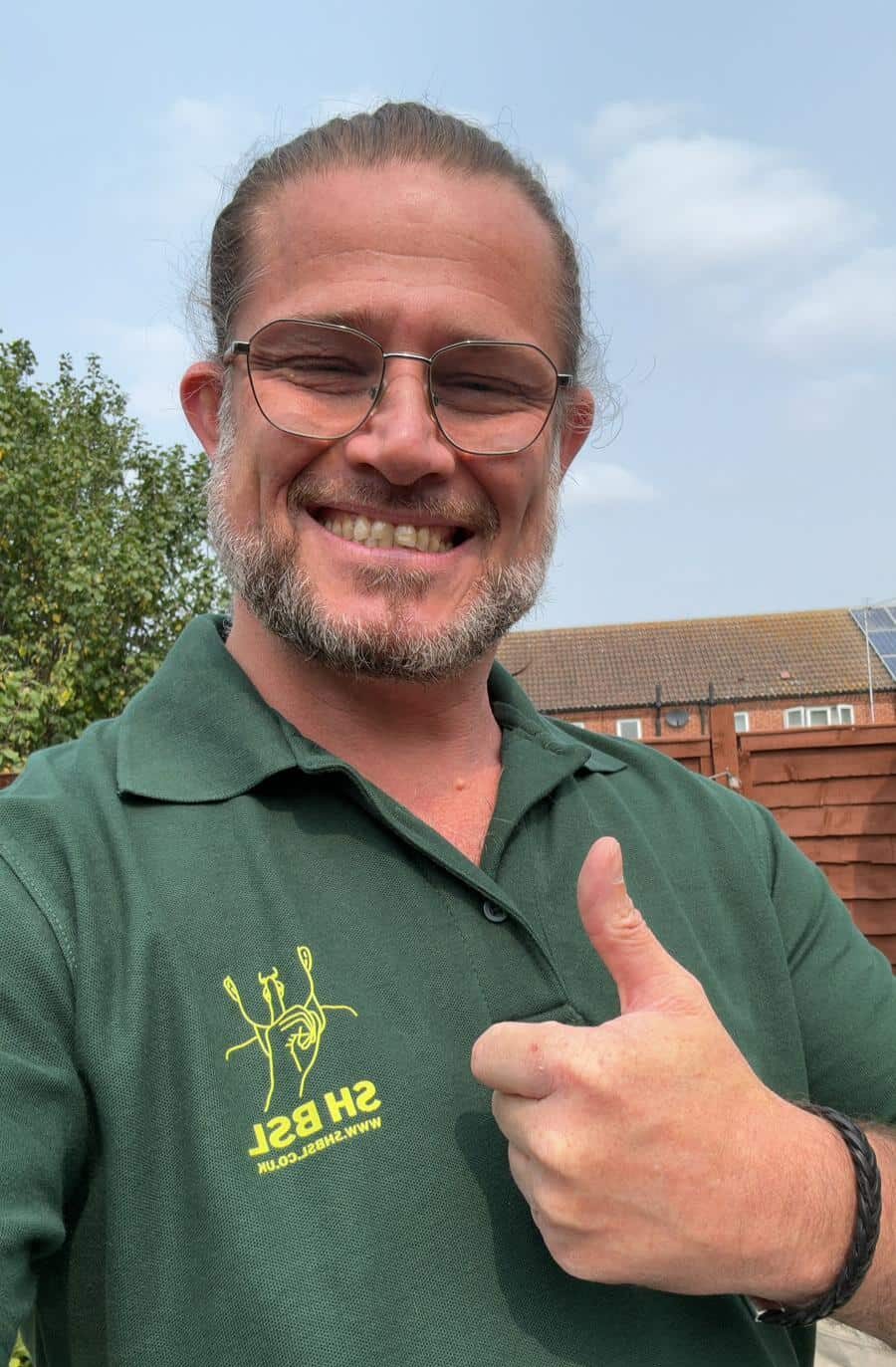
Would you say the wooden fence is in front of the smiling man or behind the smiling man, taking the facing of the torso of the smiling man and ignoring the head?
behind

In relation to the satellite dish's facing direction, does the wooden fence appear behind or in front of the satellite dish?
in front

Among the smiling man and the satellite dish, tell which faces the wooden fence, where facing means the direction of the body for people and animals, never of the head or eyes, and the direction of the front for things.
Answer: the satellite dish

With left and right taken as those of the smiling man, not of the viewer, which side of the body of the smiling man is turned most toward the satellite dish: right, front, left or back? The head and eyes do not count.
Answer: back

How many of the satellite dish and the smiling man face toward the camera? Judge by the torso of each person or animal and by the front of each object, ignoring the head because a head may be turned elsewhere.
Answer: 2

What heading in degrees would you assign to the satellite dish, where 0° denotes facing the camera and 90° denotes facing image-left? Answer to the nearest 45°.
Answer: approximately 0°

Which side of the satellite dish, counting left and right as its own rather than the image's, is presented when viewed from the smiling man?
front

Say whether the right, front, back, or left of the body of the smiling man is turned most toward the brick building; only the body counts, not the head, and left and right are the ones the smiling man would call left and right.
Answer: back

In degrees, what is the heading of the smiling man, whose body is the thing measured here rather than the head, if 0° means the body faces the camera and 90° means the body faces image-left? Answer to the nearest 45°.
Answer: approximately 0°
